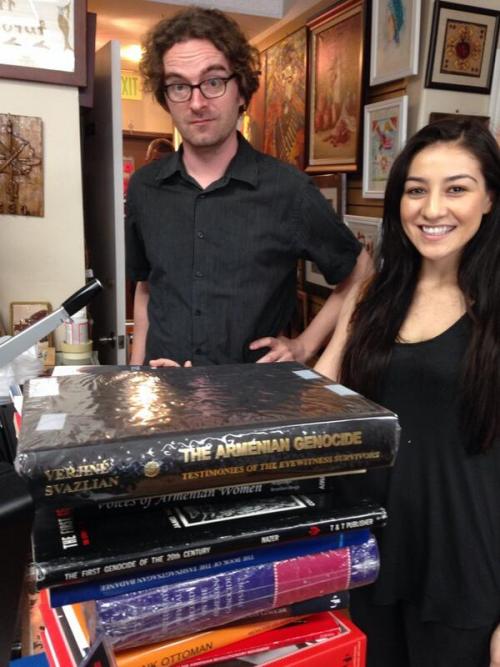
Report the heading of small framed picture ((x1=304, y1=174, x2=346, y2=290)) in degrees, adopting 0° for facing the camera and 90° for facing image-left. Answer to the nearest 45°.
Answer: approximately 45°

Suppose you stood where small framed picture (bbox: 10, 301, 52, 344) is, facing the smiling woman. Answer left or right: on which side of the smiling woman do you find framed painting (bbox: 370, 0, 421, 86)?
left

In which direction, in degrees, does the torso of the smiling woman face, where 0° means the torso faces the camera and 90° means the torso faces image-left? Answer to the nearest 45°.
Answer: approximately 0°

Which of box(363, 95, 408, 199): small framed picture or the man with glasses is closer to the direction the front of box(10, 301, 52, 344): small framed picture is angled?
the man with glasses

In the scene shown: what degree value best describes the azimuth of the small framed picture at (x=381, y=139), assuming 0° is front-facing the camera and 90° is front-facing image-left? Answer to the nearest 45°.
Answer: approximately 45°

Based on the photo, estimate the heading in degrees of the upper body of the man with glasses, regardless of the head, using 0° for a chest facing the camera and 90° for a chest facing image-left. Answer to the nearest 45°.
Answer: approximately 0°
